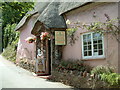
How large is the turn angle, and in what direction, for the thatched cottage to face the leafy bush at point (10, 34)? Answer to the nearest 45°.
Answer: approximately 90° to its right

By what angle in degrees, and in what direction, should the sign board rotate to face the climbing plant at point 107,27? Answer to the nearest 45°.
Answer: approximately 45° to its left

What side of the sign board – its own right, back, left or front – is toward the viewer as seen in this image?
front

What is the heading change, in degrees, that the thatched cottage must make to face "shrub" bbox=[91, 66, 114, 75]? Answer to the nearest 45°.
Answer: approximately 45° to its left

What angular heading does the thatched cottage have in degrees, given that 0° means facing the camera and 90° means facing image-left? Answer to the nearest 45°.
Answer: approximately 45°

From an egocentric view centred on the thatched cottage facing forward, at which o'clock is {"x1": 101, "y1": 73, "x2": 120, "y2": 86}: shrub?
The shrub is roughly at 10 o'clock from the thatched cottage.

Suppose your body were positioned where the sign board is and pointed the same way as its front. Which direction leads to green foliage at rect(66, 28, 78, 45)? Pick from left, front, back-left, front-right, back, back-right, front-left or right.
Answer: left

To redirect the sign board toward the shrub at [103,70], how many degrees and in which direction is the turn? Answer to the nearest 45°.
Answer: approximately 45° to its left
